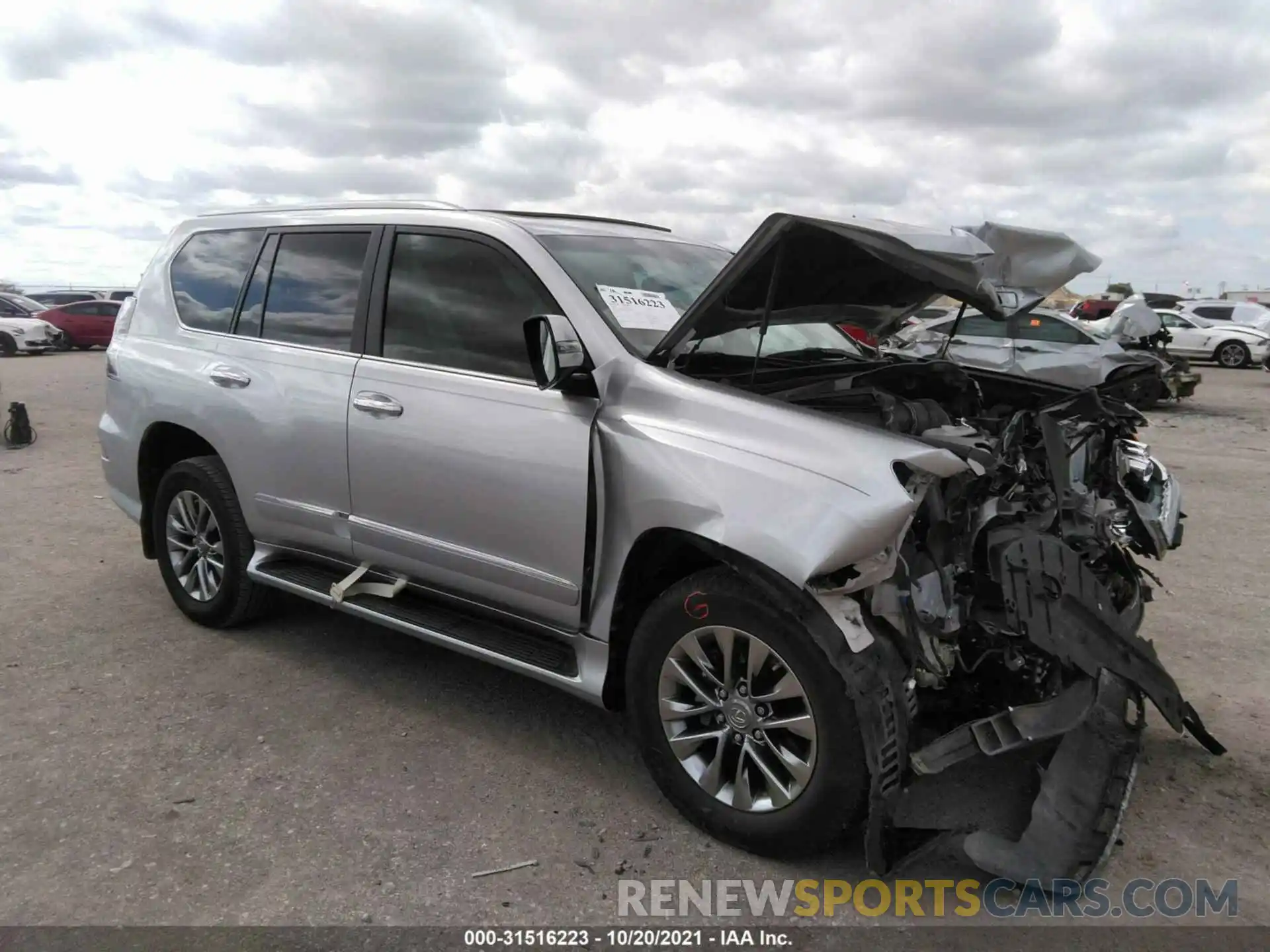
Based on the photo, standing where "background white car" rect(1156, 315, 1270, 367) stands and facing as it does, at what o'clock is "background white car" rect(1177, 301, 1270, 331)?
"background white car" rect(1177, 301, 1270, 331) is roughly at 9 o'clock from "background white car" rect(1156, 315, 1270, 367).

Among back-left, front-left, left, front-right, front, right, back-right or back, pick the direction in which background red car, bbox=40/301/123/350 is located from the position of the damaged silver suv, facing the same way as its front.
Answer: back

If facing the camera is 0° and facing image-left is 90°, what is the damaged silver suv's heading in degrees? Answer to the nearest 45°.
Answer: approximately 315°

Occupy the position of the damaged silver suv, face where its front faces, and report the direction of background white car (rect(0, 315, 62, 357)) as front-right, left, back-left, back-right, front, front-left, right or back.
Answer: back

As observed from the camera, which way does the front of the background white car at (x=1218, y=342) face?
facing to the right of the viewer

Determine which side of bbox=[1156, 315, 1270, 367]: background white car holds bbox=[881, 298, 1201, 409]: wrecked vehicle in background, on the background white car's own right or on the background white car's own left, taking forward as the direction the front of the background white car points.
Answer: on the background white car's own right

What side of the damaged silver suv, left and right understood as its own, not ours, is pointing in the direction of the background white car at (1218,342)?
left
